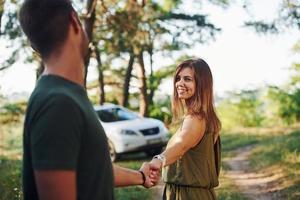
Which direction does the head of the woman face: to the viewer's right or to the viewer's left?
to the viewer's left

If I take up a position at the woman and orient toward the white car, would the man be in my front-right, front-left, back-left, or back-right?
back-left

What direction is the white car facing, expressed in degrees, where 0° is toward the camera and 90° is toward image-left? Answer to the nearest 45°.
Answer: approximately 315°

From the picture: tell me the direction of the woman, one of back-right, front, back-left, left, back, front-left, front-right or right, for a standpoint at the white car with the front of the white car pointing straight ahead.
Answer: front-right

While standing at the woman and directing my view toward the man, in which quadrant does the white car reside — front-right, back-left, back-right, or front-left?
back-right

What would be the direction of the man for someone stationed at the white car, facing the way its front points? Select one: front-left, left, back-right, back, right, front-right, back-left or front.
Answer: front-right

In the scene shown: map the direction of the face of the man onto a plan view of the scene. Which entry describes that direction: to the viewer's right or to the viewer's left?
to the viewer's right

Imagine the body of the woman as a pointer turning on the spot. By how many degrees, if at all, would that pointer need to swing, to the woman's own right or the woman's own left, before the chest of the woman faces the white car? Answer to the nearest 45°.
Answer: approximately 90° to the woman's own right
